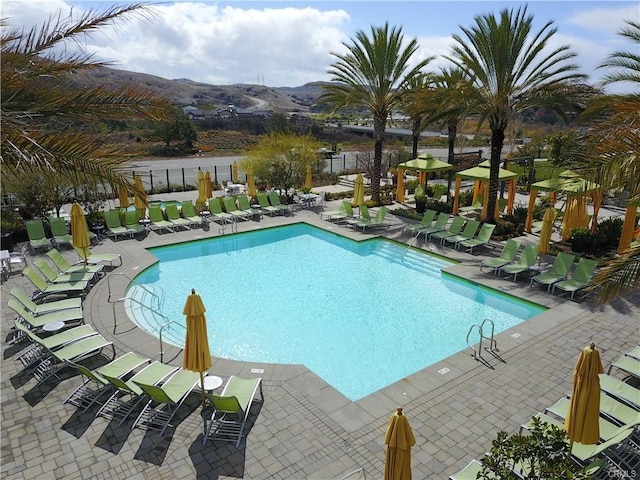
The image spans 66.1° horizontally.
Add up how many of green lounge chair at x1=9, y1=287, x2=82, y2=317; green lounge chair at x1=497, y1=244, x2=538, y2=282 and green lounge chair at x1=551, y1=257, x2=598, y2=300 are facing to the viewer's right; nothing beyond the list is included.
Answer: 1

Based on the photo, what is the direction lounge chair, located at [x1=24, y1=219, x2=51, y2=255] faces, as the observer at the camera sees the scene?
facing the viewer and to the right of the viewer

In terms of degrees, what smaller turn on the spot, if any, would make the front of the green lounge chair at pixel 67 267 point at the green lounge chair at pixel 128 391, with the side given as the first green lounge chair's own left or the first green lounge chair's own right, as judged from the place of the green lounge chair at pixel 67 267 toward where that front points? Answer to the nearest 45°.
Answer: approximately 90° to the first green lounge chair's own right

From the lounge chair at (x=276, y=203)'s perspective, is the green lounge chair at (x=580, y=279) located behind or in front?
in front

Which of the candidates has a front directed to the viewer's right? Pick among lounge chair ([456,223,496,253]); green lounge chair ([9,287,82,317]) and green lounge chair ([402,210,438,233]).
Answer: green lounge chair ([9,287,82,317])

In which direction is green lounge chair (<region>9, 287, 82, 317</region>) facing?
to the viewer's right

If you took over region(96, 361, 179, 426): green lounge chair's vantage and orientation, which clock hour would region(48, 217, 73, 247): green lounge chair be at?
region(48, 217, 73, 247): green lounge chair is roughly at 10 o'clock from region(96, 361, 179, 426): green lounge chair.

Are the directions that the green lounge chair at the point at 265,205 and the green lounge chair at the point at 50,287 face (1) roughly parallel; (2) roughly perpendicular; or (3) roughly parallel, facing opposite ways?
roughly perpendicular

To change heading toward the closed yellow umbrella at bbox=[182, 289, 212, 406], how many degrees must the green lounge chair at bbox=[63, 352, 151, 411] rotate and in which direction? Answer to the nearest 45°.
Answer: approximately 90° to its right

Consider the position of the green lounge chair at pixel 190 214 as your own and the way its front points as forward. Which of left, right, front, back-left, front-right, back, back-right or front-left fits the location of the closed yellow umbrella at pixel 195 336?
front-right

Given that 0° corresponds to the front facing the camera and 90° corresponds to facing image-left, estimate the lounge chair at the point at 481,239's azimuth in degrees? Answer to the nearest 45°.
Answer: approximately 45°

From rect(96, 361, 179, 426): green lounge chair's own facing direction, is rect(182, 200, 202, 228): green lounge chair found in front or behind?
in front

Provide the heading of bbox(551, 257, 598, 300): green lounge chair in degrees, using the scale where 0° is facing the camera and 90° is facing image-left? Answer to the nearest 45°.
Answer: approximately 45°

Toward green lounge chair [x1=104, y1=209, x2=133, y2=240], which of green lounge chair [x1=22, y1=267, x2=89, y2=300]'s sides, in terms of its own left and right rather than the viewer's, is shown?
left
